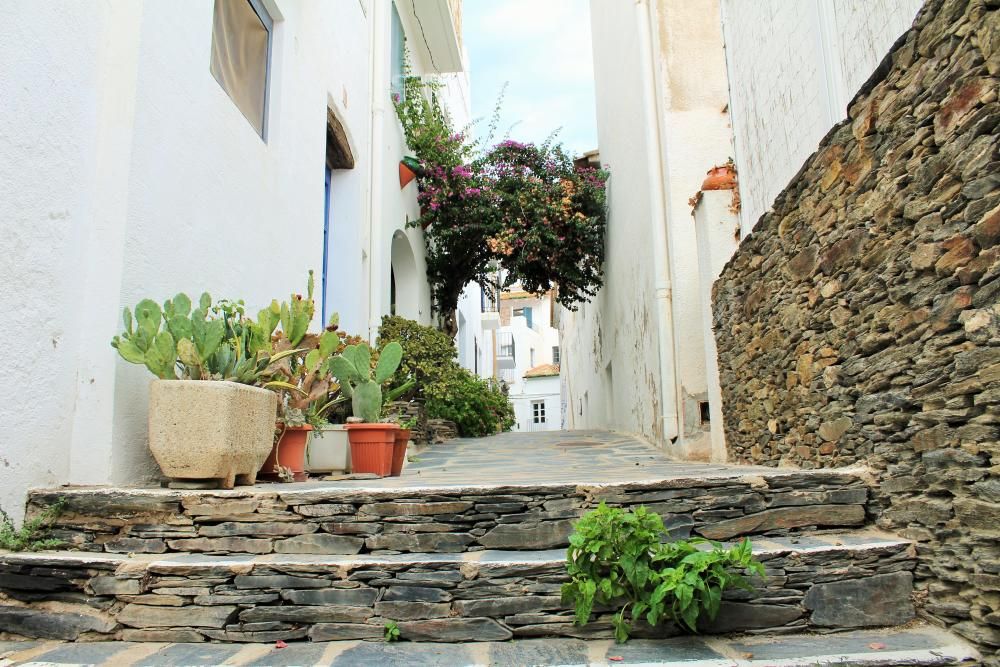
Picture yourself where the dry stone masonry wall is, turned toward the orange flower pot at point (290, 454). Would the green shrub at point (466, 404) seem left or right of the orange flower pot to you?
right

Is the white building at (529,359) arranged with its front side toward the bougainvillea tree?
yes

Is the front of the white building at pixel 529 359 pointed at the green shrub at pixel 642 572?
yes

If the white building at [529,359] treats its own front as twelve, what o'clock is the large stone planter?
The large stone planter is roughly at 12 o'clock from the white building.

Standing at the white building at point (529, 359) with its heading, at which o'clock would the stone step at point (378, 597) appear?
The stone step is roughly at 12 o'clock from the white building.

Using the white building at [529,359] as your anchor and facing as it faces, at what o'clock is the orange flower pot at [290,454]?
The orange flower pot is roughly at 12 o'clock from the white building.

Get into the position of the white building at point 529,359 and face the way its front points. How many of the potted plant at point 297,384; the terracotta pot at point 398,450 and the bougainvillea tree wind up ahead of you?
3

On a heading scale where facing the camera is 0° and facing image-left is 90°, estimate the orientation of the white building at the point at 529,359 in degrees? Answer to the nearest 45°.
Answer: approximately 0°

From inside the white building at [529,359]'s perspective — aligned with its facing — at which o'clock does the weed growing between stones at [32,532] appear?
The weed growing between stones is roughly at 12 o'clock from the white building.

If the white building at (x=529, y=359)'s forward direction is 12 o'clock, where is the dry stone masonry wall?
The dry stone masonry wall is roughly at 12 o'clock from the white building.
